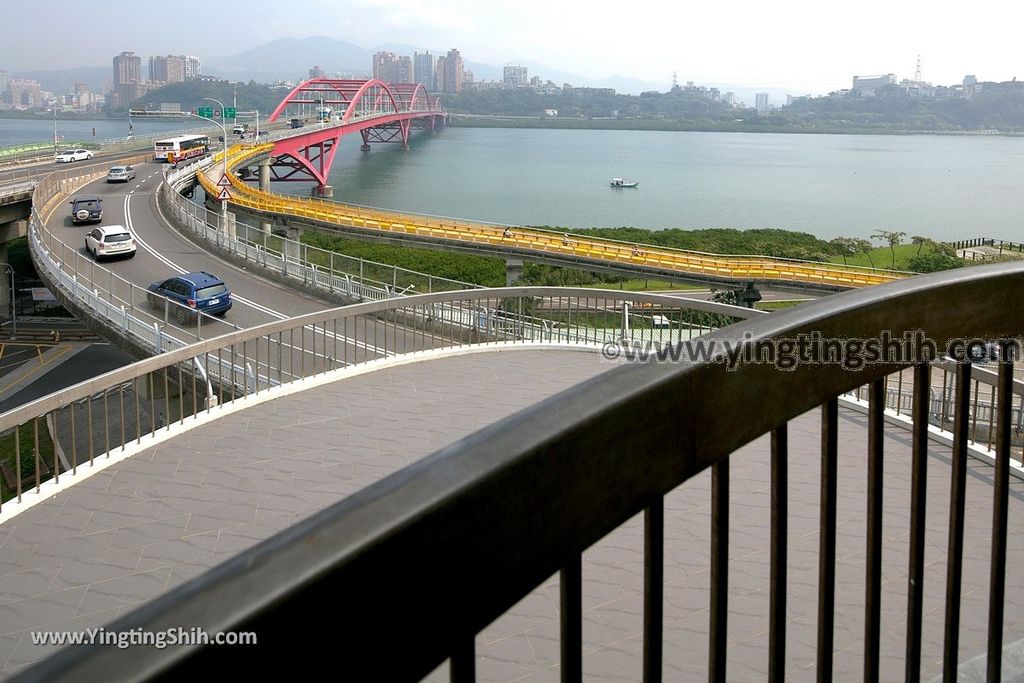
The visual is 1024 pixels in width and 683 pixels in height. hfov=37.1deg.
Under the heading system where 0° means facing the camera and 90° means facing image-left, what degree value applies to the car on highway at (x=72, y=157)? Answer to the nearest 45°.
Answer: approximately 45°

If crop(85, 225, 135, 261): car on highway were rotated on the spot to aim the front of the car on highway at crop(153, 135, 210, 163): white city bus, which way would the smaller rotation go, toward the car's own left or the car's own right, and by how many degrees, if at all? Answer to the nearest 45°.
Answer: approximately 45° to the car's own right

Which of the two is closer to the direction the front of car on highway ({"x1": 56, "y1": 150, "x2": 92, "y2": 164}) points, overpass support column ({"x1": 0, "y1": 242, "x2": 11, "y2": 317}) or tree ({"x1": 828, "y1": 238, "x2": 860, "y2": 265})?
the overpass support column

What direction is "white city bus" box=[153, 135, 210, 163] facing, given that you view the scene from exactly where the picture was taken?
facing away from the viewer and to the right of the viewer

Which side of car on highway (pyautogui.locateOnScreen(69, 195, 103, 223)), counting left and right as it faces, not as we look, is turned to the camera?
back

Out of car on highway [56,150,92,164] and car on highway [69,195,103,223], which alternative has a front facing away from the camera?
car on highway [69,195,103,223]

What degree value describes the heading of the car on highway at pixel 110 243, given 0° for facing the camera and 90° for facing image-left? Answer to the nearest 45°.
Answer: approximately 135°

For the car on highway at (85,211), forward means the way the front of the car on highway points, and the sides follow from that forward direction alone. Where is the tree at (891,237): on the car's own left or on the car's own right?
on the car's own right
